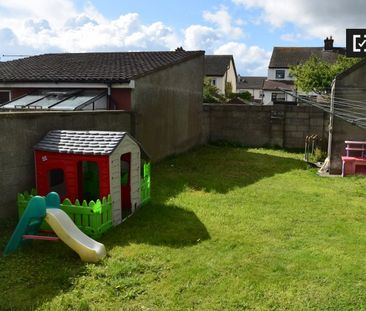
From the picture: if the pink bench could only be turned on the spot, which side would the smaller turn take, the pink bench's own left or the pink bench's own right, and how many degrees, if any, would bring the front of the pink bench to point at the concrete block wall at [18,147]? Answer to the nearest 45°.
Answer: approximately 45° to the pink bench's own right

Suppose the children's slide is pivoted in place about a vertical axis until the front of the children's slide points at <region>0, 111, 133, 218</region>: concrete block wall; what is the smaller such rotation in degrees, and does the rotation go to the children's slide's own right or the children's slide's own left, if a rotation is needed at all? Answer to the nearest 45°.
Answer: approximately 135° to the children's slide's own left

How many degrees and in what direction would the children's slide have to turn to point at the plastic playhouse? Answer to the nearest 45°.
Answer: approximately 90° to its left

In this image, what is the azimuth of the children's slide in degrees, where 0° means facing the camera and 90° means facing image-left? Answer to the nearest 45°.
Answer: approximately 315°

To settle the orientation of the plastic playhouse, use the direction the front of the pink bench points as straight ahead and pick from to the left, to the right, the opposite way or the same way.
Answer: to the left
